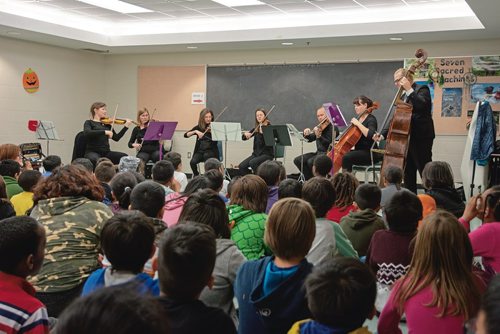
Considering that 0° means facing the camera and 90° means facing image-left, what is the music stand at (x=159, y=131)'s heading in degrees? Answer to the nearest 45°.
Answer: approximately 135°

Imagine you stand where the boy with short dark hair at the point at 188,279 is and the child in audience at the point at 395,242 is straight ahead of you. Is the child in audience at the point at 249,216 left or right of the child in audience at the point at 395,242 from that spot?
left

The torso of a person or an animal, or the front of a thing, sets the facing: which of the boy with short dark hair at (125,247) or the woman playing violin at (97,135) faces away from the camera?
the boy with short dark hair

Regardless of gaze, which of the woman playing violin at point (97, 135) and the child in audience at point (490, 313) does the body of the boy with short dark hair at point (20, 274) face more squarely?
the woman playing violin

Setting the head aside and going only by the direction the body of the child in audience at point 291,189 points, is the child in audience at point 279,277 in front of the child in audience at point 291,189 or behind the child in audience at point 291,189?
behind

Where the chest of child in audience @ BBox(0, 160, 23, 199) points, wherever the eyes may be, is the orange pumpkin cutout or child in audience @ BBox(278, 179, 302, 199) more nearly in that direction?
the orange pumpkin cutout

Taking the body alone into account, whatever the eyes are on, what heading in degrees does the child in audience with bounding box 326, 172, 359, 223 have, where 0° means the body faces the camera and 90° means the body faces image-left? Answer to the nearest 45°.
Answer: approximately 180°

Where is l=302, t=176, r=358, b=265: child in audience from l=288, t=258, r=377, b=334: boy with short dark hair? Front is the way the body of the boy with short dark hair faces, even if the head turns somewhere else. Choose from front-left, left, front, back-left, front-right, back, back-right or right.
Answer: front

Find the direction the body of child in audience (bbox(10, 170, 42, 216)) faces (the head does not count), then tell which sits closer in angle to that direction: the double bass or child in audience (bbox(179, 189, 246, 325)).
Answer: the double bass

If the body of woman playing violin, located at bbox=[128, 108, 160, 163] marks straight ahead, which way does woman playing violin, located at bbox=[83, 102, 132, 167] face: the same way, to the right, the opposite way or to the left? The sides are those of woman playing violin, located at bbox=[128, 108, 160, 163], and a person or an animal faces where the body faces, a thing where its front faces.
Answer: the same way

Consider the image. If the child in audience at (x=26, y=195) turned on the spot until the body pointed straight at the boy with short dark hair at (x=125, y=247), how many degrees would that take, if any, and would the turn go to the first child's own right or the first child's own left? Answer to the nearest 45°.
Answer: approximately 135° to the first child's own right

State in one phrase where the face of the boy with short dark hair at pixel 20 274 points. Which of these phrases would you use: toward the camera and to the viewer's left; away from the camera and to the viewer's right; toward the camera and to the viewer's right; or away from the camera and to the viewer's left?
away from the camera and to the viewer's right

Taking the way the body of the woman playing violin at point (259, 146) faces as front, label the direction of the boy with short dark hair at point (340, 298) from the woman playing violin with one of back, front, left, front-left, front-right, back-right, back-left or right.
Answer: front-left

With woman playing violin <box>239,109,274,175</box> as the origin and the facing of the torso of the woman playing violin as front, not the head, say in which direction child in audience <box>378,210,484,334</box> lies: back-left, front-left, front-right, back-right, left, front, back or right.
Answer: front-left

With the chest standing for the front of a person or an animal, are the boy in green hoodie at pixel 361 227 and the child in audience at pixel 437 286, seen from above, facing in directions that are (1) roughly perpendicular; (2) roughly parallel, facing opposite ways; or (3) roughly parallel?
roughly parallel

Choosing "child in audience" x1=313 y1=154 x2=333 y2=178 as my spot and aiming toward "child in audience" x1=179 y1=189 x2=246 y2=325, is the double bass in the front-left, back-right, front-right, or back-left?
back-left

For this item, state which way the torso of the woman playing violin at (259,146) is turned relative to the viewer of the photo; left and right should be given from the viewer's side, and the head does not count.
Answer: facing the viewer and to the left of the viewer
